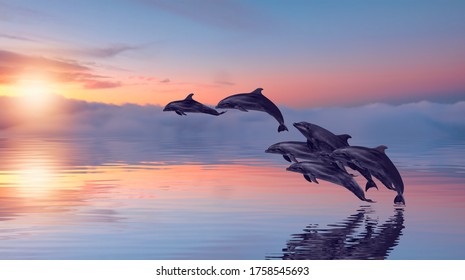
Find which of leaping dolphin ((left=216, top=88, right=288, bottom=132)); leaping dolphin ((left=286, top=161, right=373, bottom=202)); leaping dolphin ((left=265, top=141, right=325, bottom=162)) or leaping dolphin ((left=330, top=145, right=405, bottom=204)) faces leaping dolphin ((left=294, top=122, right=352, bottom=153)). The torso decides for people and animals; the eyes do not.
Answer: leaping dolphin ((left=330, top=145, right=405, bottom=204))

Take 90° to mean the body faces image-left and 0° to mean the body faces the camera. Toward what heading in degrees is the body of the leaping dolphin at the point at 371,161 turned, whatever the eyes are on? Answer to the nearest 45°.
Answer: approximately 90°

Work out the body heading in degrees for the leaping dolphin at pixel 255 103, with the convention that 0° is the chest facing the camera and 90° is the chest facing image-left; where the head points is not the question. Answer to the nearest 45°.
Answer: approximately 90°

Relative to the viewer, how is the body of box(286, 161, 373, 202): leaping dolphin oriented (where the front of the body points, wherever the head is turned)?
to the viewer's left

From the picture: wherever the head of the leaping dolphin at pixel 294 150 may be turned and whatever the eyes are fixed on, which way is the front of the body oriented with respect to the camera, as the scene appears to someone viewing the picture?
to the viewer's left

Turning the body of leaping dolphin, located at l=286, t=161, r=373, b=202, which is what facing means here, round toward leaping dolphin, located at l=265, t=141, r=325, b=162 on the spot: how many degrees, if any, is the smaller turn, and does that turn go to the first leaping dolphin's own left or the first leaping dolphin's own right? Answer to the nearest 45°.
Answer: approximately 45° to the first leaping dolphin's own right

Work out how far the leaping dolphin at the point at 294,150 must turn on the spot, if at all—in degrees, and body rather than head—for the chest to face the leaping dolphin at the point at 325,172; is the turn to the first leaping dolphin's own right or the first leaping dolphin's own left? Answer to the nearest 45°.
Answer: approximately 135° to the first leaping dolphin's own left

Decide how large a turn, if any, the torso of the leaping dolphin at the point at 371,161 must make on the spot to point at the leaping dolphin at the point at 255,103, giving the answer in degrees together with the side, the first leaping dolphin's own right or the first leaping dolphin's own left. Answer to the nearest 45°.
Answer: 0° — it already faces it

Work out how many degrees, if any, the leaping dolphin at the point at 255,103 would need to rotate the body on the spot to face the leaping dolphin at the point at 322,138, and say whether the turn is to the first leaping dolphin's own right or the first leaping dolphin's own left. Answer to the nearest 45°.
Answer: approximately 135° to the first leaping dolphin's own left

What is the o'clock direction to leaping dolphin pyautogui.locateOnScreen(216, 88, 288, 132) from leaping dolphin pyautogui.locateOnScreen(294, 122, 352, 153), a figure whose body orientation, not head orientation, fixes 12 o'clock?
leaping dolphin pyautogui.locateOnScreen(216, 88, 288, 132) is roughly at 1 o'clock from leaping dolphin pyautogui.locateOnScreen(294, 122, 352, 153).

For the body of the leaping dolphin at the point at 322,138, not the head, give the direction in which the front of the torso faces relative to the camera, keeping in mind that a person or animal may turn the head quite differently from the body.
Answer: to the viewer's left

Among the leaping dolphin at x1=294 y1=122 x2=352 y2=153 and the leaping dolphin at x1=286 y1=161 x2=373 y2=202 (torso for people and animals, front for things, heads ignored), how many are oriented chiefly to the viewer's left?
2
